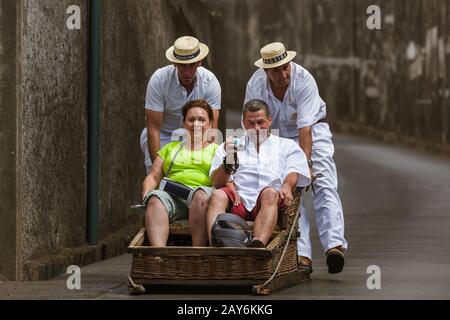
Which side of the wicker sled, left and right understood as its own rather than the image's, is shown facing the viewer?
front

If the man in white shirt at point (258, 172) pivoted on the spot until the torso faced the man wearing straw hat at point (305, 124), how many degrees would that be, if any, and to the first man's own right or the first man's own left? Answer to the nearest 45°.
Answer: approximately 135° to the first man's own left

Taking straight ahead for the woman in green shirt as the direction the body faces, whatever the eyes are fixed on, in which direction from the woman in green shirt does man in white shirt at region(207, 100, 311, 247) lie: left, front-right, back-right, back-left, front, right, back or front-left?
left

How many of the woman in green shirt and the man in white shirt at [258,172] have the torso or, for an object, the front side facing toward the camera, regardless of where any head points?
2

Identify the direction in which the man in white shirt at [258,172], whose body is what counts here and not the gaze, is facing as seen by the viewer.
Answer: toward the camera

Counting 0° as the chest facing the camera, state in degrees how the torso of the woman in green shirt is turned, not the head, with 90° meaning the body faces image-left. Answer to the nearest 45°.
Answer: approximately 0°

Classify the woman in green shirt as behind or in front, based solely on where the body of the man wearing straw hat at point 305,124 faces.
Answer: in front
